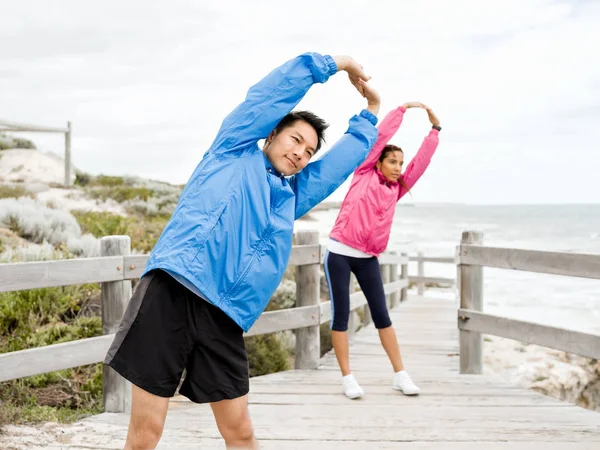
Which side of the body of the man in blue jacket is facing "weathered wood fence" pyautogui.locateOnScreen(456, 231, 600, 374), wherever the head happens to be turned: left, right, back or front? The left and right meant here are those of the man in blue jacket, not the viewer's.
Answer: left

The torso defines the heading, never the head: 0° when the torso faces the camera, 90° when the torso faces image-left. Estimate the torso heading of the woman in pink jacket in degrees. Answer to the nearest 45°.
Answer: approximately 315°

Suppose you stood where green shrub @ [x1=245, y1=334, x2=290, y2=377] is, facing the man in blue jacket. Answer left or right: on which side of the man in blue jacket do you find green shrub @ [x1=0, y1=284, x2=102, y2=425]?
right

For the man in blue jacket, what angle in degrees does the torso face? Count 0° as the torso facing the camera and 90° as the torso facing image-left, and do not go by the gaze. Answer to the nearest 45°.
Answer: approximately 315°
